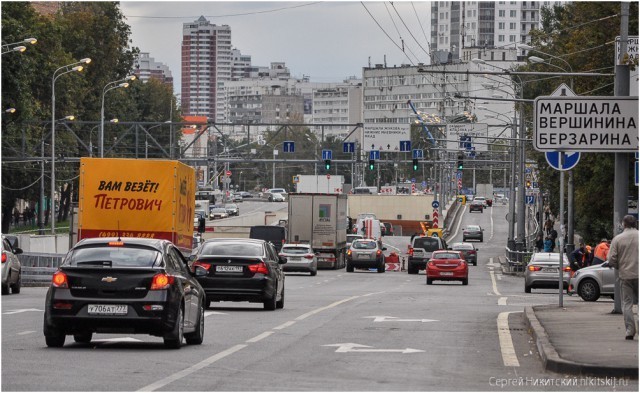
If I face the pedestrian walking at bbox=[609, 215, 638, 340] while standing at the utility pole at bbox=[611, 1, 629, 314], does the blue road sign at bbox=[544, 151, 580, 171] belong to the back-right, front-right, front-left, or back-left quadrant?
back-right

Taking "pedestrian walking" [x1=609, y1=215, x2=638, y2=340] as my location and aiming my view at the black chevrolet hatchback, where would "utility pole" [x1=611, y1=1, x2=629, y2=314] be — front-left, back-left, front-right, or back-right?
back-right

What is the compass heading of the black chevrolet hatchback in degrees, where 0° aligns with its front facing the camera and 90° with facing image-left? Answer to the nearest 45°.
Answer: approximately 180°

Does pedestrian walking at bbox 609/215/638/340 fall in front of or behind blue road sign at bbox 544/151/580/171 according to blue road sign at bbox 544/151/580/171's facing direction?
in front

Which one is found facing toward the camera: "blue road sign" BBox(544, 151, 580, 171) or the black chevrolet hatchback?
the blue road sign

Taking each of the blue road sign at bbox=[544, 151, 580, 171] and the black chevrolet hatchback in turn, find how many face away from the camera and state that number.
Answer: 1

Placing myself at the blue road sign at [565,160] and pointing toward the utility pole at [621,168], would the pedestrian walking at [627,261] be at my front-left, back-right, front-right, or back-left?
front-right

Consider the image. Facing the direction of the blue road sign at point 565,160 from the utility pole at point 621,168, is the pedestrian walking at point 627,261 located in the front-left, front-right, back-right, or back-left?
back-left

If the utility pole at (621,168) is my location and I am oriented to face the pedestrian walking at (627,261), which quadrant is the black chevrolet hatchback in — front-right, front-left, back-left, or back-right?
front-right

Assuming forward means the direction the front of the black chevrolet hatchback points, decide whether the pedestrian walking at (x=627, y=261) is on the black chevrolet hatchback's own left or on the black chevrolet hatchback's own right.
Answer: on the black chevrolet hatchback's own right

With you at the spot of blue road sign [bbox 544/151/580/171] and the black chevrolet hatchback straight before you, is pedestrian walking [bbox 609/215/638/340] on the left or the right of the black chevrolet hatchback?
left

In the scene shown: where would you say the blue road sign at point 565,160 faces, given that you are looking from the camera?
facing the viewer
